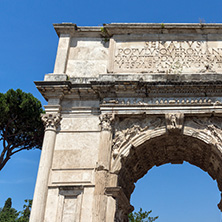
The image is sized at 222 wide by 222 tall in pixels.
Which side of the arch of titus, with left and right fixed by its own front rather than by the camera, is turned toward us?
front
